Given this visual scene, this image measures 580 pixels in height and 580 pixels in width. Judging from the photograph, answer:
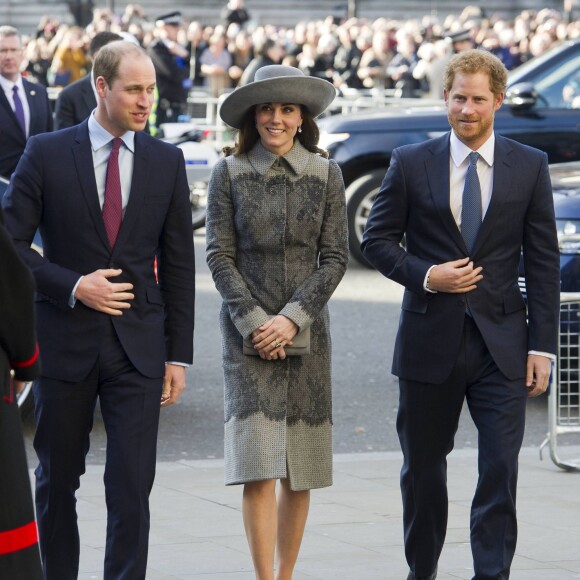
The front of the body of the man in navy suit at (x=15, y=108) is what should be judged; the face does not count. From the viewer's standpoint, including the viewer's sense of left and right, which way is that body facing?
facing the viewer

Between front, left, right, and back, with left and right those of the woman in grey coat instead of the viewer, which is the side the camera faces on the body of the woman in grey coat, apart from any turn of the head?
front

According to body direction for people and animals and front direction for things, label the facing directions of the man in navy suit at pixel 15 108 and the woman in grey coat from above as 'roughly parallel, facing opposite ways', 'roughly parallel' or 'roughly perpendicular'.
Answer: roughly parallel

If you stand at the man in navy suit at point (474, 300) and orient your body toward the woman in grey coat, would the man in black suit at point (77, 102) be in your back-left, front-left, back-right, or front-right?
front-right

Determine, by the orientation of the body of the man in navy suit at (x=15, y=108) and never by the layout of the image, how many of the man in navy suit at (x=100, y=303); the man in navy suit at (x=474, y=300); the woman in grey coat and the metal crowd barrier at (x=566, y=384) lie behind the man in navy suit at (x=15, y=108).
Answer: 0

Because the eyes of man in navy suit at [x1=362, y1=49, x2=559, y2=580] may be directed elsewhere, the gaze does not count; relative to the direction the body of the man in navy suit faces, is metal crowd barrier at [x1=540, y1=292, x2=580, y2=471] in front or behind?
behind

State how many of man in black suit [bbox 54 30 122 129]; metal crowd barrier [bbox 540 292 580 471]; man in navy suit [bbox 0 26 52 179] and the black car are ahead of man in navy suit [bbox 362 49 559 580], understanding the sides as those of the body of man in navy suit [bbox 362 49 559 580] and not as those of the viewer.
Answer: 0

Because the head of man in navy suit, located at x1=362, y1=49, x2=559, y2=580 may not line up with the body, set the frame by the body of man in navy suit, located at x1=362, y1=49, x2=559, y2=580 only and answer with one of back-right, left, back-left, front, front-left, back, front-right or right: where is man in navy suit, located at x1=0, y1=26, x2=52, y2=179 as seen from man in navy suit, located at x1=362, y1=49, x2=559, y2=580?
back-right

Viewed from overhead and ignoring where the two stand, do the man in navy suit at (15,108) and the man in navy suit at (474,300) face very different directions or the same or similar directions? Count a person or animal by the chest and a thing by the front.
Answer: same or similar directions

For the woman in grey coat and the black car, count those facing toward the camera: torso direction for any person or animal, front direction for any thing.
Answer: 1

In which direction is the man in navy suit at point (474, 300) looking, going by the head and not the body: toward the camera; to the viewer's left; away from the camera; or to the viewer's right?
toward the camera

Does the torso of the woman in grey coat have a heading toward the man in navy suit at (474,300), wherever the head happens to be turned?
no

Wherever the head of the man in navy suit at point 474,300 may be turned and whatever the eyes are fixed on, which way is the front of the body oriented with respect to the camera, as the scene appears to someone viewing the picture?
toward the camera

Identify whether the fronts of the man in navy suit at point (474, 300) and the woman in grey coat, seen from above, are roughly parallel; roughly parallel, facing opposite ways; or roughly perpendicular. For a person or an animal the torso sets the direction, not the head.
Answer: roughly parallel
